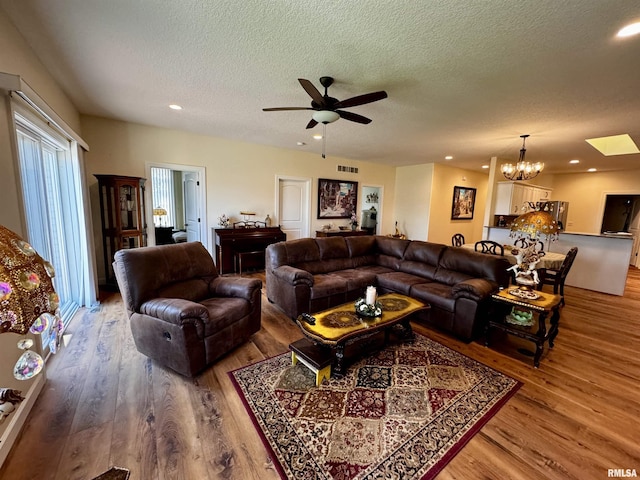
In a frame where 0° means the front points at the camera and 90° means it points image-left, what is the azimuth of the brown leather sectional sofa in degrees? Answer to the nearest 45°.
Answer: approximately 0°

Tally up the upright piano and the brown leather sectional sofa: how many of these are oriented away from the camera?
0

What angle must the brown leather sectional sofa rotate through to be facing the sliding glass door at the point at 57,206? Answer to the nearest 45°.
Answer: approximately 90° to its right

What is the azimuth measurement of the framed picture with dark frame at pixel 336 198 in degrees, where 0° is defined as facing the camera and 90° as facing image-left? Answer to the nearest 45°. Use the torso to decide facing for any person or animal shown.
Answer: approximately 315°

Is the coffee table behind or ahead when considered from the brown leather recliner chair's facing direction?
ahead

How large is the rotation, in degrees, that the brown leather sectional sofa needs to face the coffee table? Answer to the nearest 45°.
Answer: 0° — it already faces it

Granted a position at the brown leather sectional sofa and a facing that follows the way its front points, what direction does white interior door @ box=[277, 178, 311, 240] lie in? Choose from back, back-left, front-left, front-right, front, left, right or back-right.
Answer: back-right

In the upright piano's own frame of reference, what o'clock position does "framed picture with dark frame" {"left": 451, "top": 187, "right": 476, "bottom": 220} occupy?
The framed picture with dark frame is roughly at 10 o'clock from the upright piano.

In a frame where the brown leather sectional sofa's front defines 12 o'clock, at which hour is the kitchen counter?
The kitchen counter is roughly at 8 o'clock from the brown leather sectional sofa.

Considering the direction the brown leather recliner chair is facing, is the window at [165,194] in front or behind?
behind

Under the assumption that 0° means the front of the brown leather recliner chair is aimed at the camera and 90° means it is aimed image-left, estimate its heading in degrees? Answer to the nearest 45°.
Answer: approximately 315°

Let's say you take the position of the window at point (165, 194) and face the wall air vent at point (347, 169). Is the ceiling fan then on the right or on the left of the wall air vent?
right
